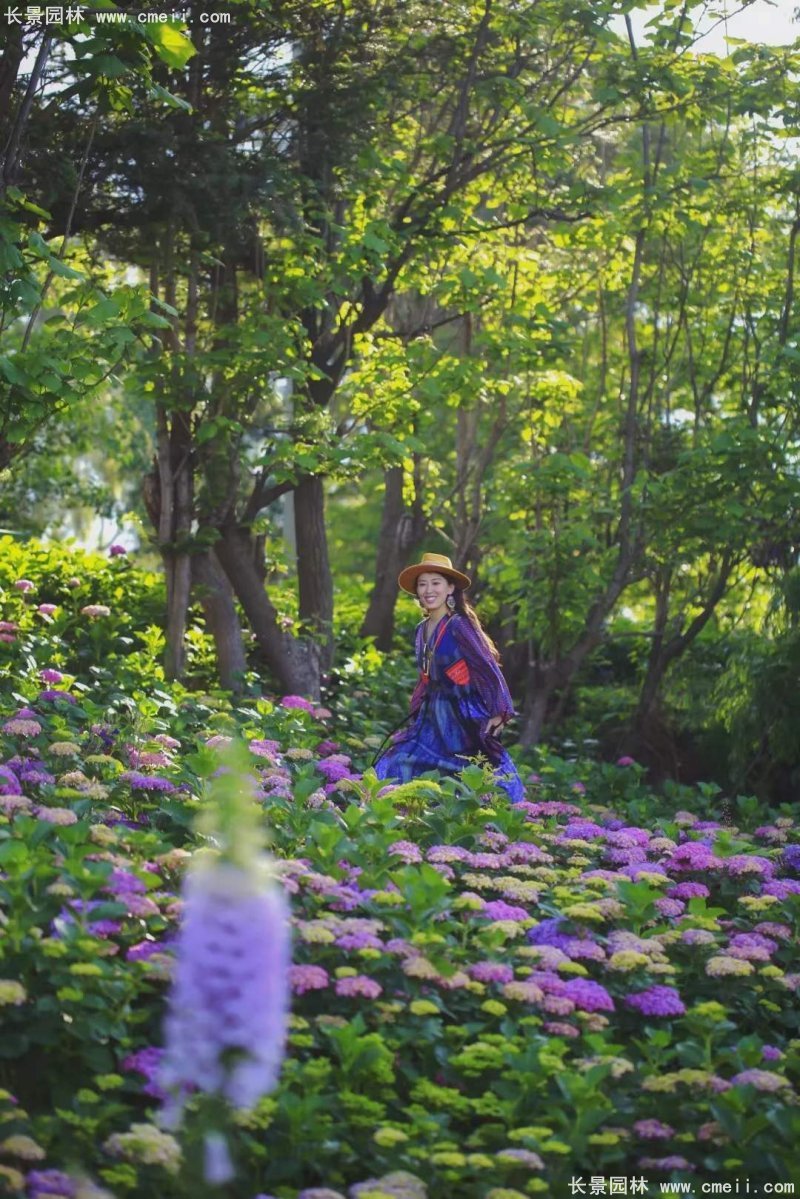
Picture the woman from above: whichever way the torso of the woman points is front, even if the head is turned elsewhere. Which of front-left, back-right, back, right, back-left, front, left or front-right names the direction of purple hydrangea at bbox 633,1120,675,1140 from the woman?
front-left

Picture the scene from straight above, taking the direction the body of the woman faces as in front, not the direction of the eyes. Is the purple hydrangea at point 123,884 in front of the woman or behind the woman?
in front

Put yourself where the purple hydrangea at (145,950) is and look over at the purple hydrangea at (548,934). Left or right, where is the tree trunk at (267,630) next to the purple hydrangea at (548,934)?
left

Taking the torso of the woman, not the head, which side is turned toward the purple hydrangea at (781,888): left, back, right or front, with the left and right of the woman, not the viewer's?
left

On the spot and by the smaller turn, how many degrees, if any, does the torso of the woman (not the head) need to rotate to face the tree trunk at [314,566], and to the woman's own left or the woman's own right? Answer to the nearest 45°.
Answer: approximately 135° to the woman's own right

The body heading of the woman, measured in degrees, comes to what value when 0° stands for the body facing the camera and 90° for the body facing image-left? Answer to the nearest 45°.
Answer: approximately 45°

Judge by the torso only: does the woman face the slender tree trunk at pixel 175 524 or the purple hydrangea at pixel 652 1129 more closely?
the purple hydrangea

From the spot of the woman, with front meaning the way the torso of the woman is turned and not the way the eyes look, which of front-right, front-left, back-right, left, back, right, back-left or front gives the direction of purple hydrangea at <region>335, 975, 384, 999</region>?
front-left

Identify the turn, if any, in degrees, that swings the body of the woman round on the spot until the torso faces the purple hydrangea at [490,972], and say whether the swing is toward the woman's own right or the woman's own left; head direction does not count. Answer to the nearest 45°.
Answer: approximately 45° to the woman's own left
